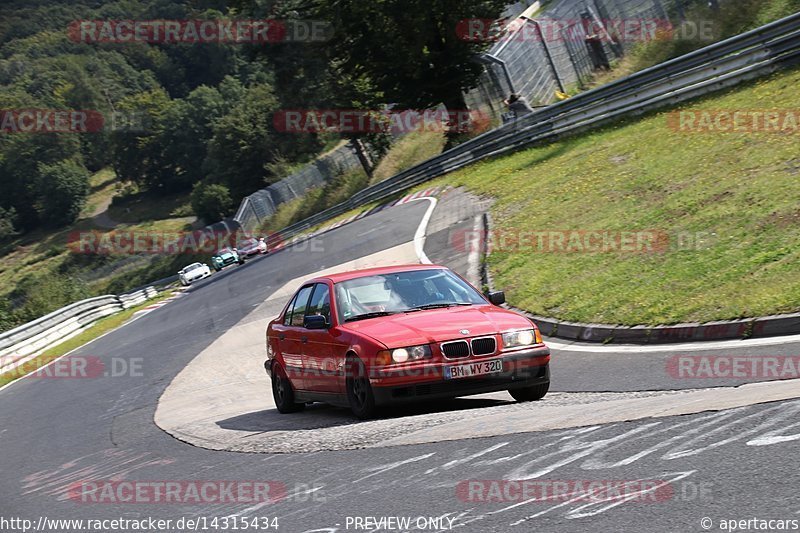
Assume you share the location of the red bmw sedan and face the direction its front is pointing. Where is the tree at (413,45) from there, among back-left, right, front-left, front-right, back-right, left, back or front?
back-left

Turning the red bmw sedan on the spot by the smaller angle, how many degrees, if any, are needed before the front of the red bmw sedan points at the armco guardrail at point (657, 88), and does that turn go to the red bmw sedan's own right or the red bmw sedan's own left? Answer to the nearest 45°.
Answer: approximately 90° to the red bmw sedan's own left

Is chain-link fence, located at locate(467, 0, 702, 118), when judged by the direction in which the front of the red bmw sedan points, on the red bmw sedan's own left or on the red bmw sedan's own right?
on the red bmw sedan's own left

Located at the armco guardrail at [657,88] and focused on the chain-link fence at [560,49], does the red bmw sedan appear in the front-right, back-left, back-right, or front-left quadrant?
back-left

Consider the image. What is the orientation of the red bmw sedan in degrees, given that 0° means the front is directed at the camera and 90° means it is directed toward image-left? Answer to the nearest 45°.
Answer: approximately 315°

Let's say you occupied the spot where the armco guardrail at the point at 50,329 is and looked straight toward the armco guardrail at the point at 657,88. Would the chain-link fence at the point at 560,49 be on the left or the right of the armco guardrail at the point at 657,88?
left
